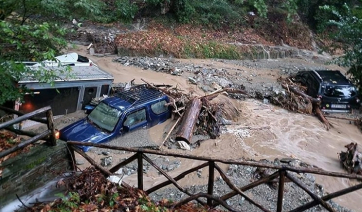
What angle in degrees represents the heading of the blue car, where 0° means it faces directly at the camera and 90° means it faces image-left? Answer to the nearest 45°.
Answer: approximately 45°

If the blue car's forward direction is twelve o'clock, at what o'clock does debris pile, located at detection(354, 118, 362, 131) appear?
The debris pile is roughly at 7 o'clock from the blue car.

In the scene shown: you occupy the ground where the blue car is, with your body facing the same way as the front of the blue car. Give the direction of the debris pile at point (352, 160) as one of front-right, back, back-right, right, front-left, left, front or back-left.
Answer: back-left

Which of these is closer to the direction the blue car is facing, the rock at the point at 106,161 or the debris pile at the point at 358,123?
the rock

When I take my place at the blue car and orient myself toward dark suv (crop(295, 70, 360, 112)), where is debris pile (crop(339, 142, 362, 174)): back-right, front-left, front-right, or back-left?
front-right

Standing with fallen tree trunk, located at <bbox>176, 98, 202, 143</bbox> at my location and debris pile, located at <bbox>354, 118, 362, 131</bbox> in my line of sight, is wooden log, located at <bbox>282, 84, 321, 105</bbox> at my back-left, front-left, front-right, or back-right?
front-left

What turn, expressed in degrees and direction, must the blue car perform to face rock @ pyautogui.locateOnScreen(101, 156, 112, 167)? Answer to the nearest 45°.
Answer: approximately 45° to its left

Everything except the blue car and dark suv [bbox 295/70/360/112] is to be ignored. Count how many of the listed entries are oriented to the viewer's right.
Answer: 0

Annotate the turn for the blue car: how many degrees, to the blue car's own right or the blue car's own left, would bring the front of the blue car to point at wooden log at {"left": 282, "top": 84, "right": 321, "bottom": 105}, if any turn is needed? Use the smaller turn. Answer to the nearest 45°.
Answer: approximately 180°
